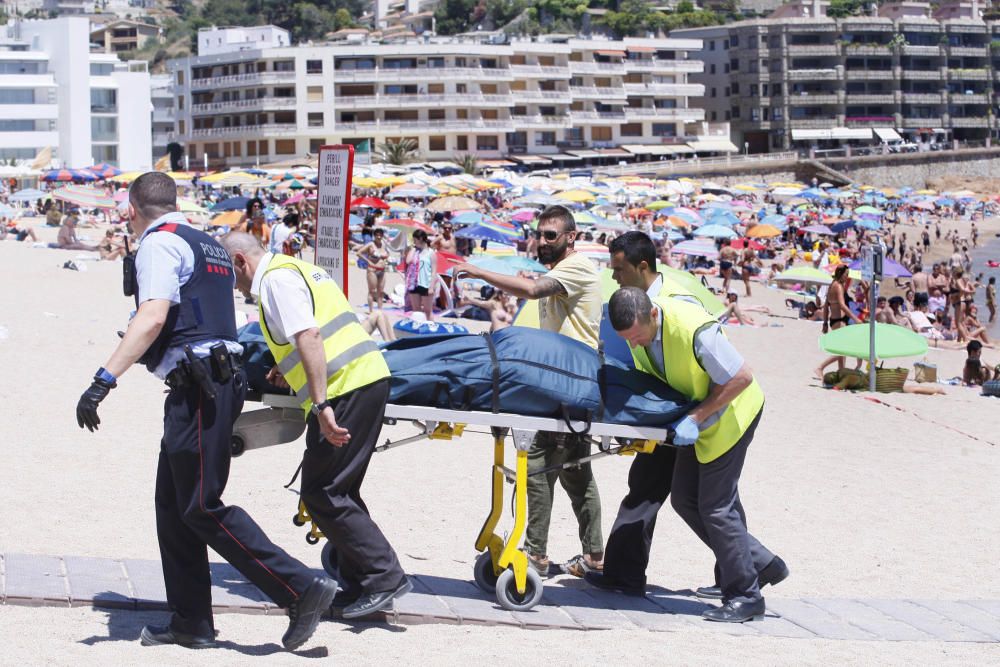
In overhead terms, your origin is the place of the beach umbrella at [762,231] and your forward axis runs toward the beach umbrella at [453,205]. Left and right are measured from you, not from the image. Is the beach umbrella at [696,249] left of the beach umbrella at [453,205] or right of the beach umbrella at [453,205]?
left

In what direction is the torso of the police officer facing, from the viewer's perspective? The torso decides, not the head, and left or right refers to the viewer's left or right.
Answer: facing away from the viewer and to the left of the viewer

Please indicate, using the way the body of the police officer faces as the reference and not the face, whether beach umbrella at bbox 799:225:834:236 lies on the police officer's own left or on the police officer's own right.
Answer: on the police officer's own right

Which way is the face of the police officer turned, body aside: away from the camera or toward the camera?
away from the camera

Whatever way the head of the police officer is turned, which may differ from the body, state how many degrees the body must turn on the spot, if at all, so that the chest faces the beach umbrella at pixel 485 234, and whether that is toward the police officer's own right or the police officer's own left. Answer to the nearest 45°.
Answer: approximately 45° to the police officer's own right

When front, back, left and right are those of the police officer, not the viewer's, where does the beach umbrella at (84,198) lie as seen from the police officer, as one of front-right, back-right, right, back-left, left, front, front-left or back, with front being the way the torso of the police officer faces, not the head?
front-right

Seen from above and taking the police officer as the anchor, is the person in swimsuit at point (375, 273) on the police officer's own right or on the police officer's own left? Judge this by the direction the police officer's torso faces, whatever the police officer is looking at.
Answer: on the police officer's own right
